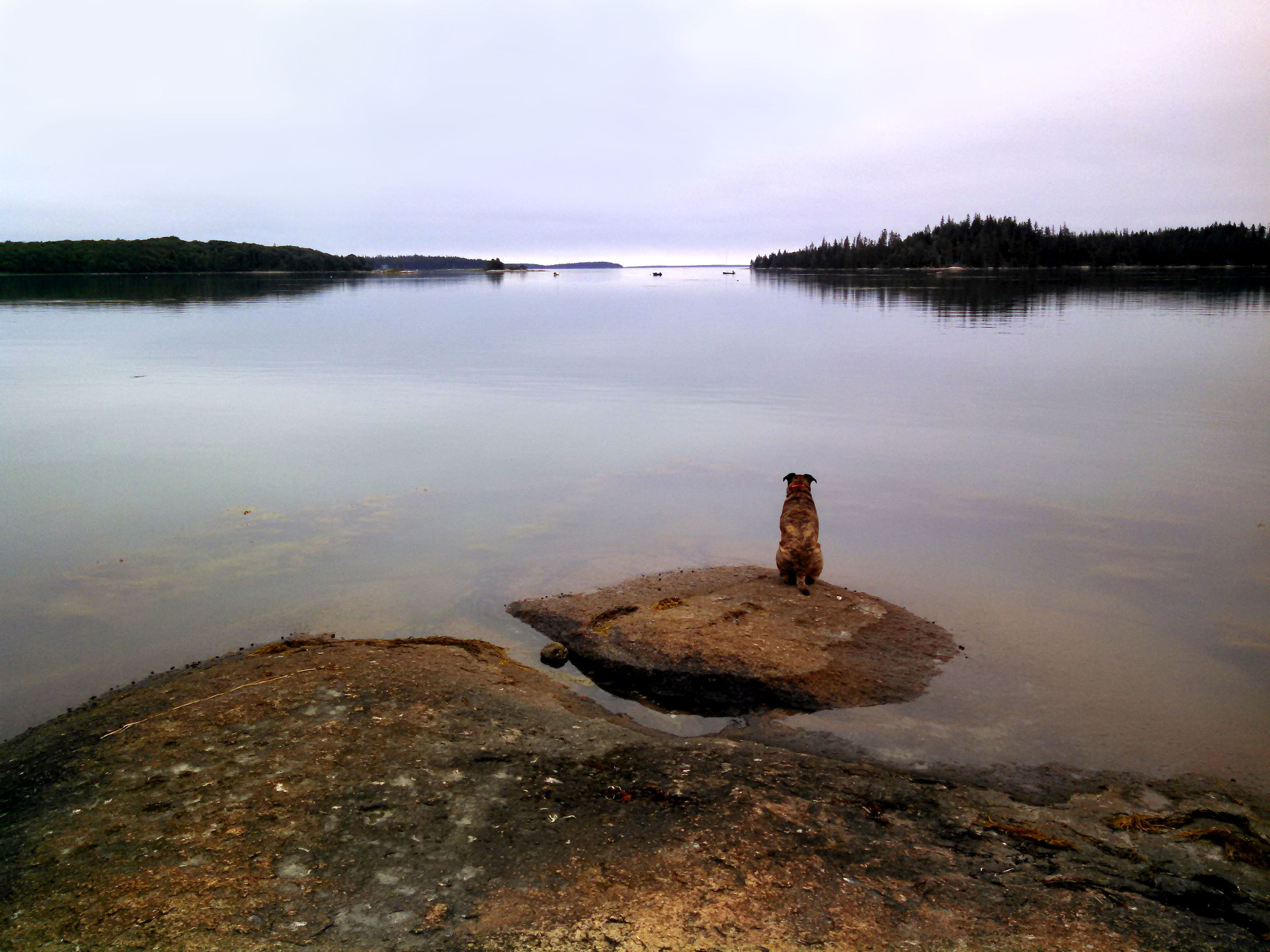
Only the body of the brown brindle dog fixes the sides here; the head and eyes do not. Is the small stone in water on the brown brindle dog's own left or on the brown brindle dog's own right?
on the brown brindle dog's own left

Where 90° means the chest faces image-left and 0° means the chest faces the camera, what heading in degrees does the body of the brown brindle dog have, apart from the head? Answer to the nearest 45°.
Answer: approximately 180°

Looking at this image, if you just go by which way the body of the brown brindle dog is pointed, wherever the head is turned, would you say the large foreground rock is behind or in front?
behind
